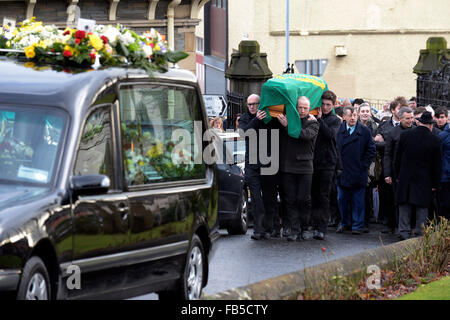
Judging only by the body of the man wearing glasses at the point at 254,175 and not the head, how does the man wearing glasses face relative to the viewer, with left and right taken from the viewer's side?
facing the viewer

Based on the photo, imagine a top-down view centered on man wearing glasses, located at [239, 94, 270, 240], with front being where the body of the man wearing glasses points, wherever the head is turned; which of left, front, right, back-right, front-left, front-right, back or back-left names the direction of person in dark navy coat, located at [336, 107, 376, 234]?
back-left

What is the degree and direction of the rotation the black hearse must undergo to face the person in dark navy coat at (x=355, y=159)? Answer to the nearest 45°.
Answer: approximately 180°

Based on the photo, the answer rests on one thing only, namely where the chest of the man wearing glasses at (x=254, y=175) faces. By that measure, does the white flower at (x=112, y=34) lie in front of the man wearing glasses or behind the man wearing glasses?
in front

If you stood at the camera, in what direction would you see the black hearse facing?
facing the viewer and to the left of the viewer

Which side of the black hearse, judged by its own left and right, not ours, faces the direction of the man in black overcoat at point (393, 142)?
back

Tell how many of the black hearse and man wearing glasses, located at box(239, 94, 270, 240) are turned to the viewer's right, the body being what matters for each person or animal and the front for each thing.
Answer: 0

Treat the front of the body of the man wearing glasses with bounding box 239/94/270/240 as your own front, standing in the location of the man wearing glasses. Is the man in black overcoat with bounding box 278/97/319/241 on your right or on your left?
on your left
